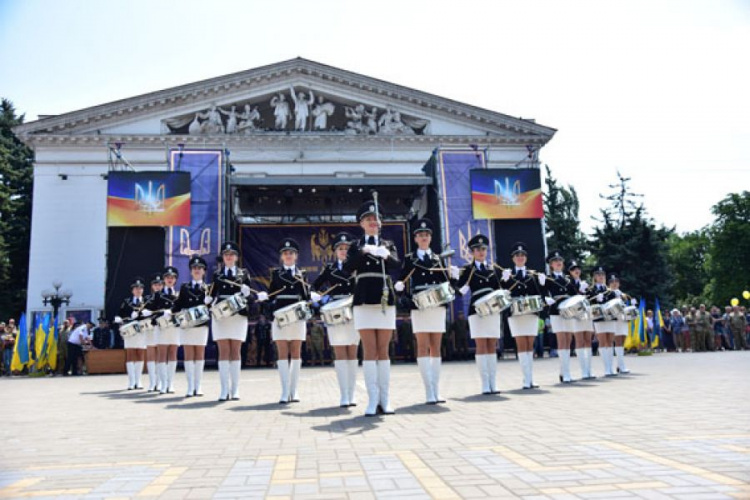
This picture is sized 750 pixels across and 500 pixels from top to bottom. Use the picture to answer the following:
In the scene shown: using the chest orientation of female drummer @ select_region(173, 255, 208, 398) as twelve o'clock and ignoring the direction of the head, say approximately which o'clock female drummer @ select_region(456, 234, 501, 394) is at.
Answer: female drummer @ select_region(456, 234, 501, 394) is roughly at 10 o'clock from female drummer @ select_region(173, 255, 208, 398).

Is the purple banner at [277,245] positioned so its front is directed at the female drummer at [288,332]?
yes

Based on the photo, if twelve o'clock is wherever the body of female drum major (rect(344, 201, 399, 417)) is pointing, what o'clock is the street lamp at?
The street lamp is roughly at 5 o'clock from the female drum major.

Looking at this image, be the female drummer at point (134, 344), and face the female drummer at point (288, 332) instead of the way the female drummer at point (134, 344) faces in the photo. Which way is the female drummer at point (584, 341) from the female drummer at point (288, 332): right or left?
left
